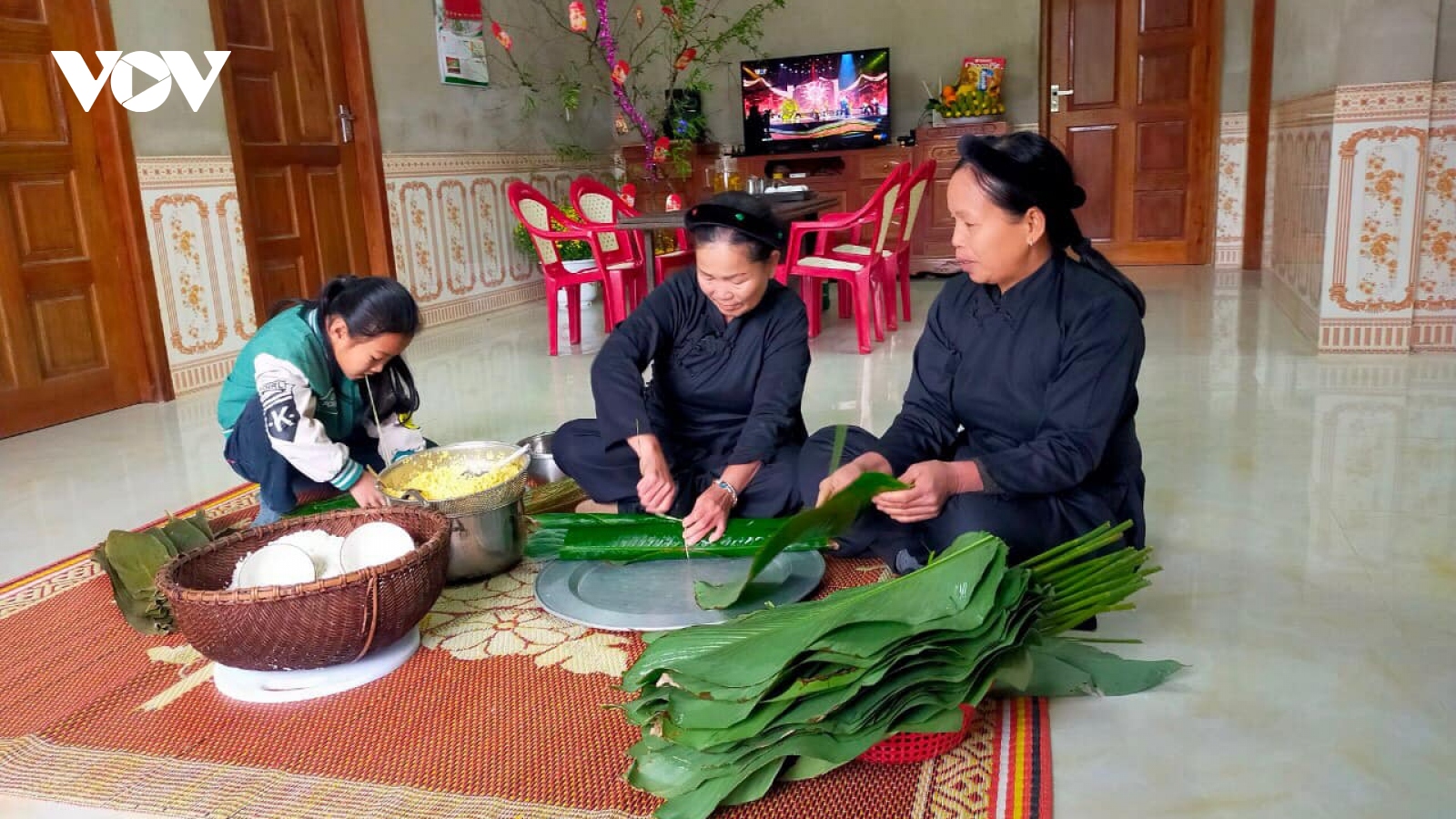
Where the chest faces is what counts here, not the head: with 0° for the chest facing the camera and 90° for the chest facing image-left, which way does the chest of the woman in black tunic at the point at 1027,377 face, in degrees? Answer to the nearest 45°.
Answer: approximately 45°

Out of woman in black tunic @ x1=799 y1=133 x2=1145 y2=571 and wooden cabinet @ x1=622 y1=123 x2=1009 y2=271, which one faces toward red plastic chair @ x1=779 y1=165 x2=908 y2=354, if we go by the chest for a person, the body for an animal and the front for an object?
the wooden cabinet

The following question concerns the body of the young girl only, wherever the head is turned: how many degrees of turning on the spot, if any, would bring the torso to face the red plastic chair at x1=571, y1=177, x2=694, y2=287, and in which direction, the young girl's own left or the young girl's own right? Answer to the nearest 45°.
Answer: approximately 90° to the young girl's own left

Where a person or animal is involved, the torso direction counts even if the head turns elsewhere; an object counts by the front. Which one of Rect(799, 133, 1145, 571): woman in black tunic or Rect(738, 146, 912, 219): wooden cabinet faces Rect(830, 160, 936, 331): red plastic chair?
the wooden cabinet

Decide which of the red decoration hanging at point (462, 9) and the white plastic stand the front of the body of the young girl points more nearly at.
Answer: the white plastic stand

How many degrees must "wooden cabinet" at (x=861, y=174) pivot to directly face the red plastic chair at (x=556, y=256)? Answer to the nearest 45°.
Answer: approximately 45° to its right

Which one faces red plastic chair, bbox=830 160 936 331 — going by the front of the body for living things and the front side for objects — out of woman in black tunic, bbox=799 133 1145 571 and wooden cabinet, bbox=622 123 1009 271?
the wooden cabinet

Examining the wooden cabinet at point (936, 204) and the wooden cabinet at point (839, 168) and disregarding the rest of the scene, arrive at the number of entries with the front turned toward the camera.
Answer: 2

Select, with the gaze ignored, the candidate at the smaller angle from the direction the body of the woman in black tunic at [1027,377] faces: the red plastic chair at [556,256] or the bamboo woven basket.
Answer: the bamboo woven basket

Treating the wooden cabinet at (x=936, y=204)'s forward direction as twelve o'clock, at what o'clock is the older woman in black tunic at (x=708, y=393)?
The older woman in black tunic is roughly at 12 o'clock from the wooden cabinet.

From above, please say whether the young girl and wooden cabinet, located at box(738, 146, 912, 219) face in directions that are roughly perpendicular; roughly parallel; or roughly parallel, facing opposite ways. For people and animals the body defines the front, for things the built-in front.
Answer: roughly perpendicular

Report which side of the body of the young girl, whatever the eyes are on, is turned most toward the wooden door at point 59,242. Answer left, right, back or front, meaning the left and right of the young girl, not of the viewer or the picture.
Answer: back

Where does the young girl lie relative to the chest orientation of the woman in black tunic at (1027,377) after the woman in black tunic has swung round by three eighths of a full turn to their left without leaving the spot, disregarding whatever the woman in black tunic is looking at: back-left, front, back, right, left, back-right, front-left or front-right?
back

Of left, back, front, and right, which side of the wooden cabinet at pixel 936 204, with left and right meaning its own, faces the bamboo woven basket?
front

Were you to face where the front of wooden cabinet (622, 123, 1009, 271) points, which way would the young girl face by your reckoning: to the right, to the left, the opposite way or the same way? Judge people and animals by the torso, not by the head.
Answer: to the left

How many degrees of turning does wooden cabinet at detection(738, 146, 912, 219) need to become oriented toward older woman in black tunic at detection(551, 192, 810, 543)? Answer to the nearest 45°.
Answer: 0° — it already faces them

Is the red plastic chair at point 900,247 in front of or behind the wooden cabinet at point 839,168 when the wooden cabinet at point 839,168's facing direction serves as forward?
in front

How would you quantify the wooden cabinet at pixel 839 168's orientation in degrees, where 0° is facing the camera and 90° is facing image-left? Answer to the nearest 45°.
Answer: approximately 0°
